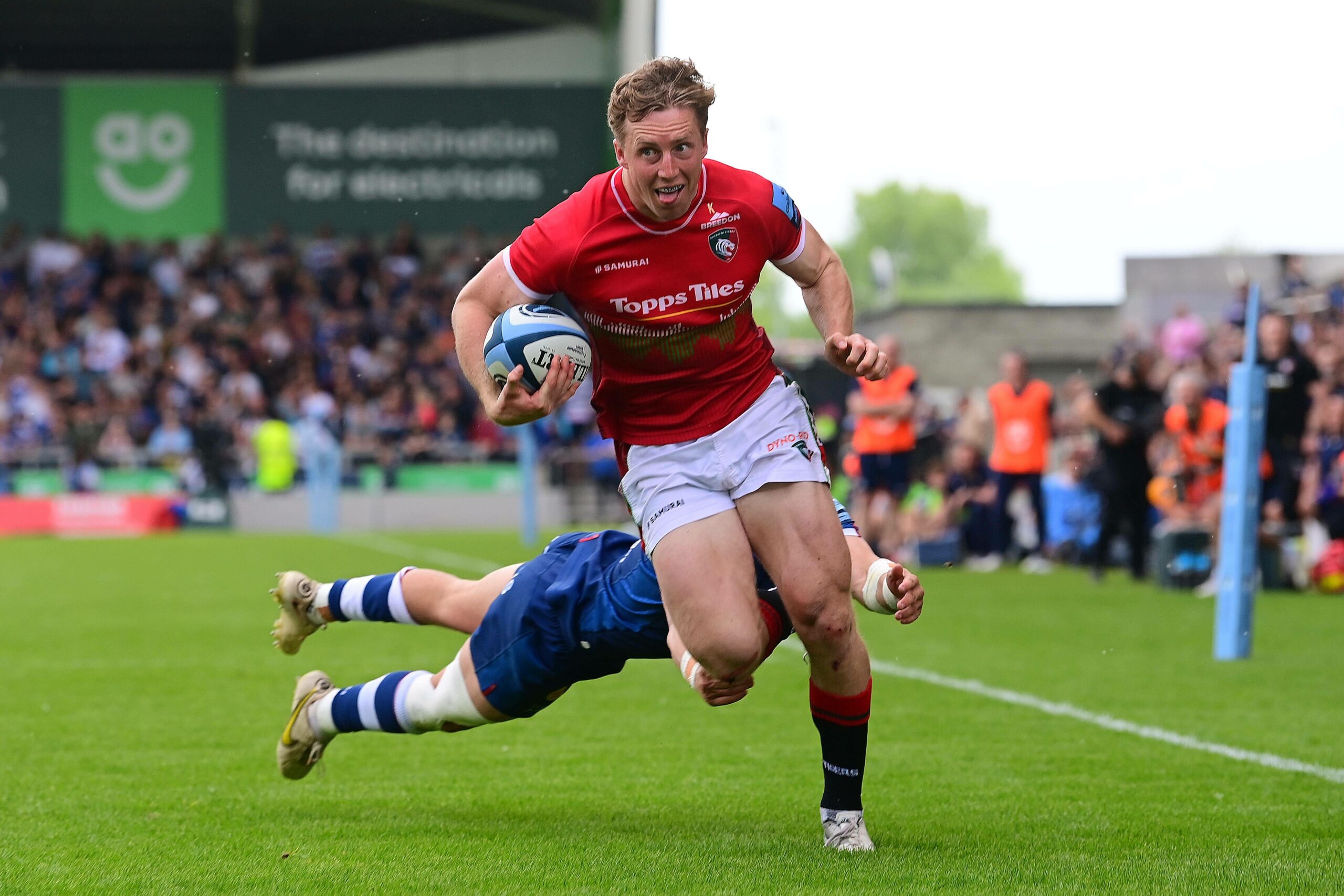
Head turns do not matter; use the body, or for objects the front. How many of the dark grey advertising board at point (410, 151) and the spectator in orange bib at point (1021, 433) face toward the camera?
2

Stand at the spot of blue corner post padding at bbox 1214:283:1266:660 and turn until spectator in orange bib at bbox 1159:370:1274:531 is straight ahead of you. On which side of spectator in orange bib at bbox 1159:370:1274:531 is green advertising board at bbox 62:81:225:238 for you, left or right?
left

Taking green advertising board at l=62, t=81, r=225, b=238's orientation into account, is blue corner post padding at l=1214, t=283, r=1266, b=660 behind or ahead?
ahead
